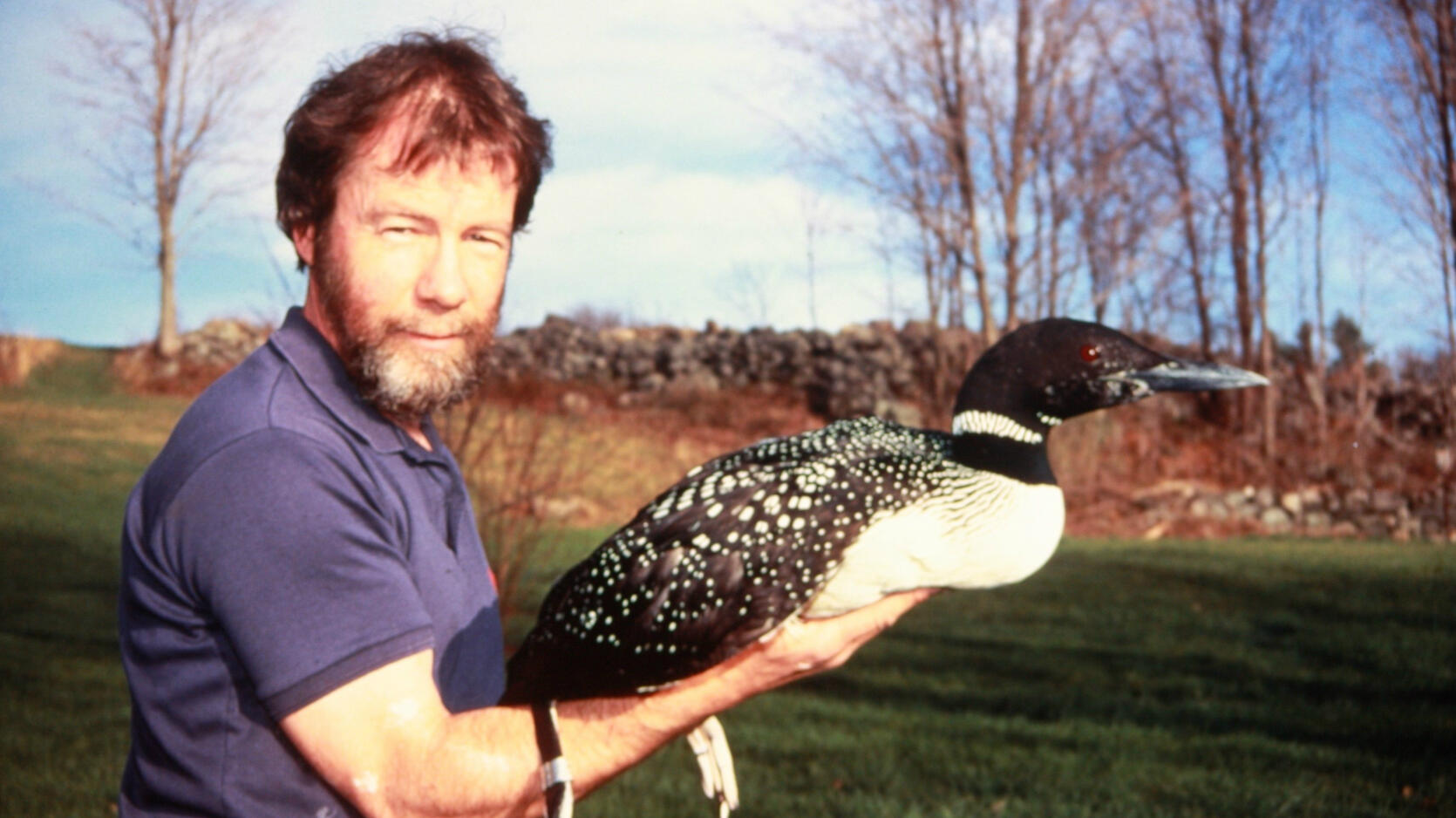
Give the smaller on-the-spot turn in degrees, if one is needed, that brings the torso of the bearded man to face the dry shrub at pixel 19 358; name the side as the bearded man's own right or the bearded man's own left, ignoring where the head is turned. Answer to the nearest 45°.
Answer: approximately 90° to the bearded man's own left

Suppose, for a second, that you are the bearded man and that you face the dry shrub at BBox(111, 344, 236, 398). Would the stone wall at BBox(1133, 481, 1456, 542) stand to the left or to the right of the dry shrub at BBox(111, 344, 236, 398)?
right

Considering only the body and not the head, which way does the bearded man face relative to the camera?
to the viewer's right

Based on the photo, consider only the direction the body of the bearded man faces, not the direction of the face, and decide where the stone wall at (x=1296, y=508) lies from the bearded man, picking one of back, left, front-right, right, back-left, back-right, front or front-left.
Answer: front-left

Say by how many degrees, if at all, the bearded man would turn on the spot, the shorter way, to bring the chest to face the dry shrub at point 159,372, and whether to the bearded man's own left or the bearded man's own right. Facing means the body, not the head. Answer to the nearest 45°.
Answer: approximately 90° to the bearded man's own left

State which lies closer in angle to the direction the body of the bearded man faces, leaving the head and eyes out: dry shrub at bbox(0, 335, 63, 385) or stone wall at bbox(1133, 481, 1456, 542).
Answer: the stone wall
